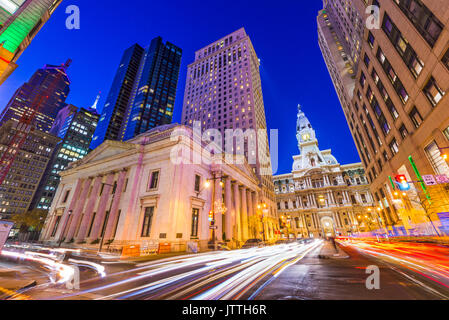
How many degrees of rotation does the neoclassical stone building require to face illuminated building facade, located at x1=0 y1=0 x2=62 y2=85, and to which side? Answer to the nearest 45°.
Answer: approximately 90° to its right
